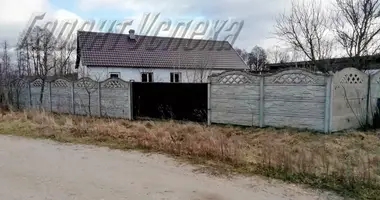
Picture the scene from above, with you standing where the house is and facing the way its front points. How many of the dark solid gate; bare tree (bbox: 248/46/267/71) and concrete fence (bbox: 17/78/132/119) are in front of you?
2

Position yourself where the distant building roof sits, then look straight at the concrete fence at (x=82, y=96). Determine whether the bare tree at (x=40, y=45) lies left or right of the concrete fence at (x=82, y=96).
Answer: right

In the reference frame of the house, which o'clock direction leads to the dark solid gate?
The dark solid gate is roughly at 12 o'clock from the house.

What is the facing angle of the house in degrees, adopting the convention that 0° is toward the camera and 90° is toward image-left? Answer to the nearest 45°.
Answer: approximately 0°

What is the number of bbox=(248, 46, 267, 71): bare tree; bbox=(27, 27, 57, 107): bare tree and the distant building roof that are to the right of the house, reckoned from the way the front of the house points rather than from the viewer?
1

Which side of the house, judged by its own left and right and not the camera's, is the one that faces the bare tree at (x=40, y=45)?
right

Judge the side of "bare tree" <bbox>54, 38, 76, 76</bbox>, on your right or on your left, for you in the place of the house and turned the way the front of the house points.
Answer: on your right

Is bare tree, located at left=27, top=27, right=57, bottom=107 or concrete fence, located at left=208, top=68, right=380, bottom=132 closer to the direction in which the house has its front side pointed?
the concrete fence

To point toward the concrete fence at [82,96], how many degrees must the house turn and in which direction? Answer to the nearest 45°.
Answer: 0° — it already faces it
